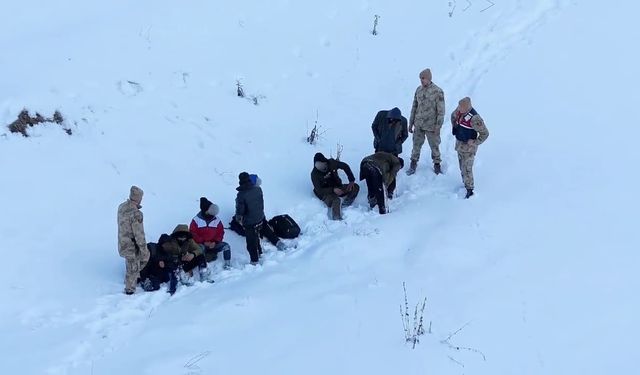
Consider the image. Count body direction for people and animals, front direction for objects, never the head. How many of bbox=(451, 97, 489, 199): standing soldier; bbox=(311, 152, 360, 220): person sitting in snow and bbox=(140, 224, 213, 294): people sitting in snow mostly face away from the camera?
0

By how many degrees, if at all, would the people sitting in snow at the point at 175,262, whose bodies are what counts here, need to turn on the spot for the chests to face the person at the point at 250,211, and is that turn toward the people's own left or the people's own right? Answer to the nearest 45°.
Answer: approximately 90° to the people's own left

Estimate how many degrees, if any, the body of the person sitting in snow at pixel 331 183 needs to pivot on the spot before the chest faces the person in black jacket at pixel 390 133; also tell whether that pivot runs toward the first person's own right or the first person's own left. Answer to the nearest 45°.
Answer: approximately 45° to the first person's own left

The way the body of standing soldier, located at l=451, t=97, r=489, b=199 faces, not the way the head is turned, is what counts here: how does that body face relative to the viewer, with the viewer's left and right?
facing the viewer and to the left of the viewer

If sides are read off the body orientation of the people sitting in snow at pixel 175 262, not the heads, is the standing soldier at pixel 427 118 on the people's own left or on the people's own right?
on the people's own left

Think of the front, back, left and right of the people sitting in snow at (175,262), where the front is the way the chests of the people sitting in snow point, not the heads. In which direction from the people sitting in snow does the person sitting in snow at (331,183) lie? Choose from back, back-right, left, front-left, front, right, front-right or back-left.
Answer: left

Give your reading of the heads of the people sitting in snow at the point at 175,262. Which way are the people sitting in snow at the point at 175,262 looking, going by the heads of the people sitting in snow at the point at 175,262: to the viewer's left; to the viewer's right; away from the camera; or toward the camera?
toward the camera

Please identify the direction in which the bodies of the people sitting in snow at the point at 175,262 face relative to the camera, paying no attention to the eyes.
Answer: toward the camera

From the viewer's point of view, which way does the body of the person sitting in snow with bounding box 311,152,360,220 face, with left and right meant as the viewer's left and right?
facing the viewer and to the right of the viewer

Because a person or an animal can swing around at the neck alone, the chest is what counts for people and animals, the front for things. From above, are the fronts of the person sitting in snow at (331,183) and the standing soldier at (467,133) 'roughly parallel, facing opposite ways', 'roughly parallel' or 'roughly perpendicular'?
roughly perpendicular
